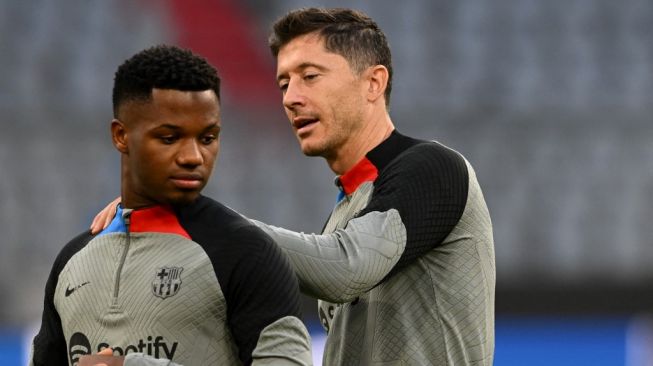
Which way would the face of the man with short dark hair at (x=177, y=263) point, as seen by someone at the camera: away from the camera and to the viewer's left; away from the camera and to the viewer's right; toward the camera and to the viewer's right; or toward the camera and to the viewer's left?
toward the camera and to the viewer's right

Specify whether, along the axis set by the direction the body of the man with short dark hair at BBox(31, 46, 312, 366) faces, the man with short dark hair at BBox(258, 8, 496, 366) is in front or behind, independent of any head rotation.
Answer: behind

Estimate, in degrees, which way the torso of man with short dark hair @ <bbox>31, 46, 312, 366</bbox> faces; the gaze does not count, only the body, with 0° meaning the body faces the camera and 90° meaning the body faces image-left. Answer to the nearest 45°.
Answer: approximately 45°

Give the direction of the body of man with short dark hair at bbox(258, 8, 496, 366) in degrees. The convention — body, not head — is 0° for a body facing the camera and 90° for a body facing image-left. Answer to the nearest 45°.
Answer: approximately 90°

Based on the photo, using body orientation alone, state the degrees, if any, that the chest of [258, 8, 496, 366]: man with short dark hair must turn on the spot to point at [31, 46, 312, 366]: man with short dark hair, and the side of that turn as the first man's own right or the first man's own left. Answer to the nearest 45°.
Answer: approximately 45° to the first man's own left
